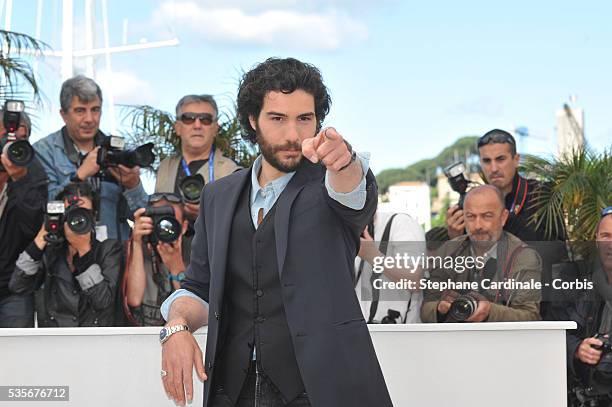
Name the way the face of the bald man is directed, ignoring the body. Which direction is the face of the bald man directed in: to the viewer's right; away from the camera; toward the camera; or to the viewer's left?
toward the camera

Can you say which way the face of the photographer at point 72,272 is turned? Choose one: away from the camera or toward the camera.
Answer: toward the camera

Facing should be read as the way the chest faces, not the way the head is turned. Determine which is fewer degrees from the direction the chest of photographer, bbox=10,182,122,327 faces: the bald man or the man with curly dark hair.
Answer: the man with curly dark hair

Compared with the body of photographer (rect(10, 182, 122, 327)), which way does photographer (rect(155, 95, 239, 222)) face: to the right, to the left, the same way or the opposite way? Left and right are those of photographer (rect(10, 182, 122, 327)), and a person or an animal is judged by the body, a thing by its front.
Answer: the same way

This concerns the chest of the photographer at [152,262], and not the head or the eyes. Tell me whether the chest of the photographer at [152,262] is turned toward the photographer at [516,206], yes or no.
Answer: no

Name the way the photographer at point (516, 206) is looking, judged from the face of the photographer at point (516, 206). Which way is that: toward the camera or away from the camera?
toward the camera

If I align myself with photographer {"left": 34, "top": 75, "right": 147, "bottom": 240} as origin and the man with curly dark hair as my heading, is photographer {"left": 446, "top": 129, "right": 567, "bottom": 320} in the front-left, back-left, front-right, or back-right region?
front-left

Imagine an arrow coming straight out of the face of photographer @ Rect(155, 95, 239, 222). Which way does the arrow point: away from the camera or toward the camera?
toward the camera

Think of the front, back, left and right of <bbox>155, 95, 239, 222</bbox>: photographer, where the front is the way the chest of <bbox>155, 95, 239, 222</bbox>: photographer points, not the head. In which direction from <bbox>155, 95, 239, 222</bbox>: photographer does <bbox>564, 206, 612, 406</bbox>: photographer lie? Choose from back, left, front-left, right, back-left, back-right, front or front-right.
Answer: front-left

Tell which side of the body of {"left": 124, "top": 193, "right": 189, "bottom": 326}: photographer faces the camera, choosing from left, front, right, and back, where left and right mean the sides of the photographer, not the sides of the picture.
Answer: front

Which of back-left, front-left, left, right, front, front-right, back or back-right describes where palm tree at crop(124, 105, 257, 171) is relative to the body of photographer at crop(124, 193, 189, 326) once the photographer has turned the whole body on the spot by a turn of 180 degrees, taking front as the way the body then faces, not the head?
front

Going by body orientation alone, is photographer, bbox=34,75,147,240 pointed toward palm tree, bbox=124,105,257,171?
no

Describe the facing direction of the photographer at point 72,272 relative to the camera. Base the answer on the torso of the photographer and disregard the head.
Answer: toward the camera

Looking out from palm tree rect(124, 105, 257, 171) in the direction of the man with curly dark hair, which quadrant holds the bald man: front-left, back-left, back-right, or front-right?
front-left

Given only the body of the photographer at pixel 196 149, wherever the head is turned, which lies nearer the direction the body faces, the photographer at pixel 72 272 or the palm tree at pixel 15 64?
the photographer

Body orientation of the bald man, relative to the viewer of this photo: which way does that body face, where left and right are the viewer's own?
facing the viewer and to the left of the viewer

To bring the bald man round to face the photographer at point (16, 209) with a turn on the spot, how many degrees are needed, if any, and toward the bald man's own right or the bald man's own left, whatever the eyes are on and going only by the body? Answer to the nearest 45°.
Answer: approximately 45° to the bald man's own right

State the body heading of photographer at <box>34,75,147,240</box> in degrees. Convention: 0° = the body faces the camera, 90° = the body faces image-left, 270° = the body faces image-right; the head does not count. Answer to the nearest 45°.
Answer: approximately 315°

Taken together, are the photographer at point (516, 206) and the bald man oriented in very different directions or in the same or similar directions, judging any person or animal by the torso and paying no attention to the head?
same or similar directions
